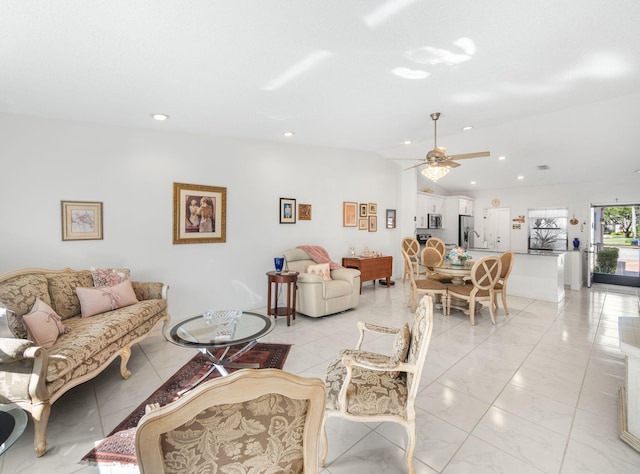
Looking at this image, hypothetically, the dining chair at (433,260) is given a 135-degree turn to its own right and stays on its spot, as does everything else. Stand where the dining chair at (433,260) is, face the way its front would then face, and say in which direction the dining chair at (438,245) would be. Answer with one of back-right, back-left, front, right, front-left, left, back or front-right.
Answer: right

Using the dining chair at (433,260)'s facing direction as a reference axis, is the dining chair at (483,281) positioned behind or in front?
in front

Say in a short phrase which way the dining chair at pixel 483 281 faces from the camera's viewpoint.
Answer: facing away from the viewer and to the left of the viewer

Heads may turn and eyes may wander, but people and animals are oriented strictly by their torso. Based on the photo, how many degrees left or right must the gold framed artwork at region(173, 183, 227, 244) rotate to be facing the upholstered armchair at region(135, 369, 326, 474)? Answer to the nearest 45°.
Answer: approximately 45° to its right

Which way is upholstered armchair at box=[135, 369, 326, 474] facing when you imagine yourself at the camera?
facing away from the viewer and to the left of the viewer

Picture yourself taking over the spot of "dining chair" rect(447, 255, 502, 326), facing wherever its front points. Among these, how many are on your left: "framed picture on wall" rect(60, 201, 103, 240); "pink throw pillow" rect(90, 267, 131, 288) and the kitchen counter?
2

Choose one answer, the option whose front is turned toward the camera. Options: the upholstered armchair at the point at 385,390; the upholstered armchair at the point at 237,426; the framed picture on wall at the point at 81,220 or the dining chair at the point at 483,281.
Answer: the framed picture on wall

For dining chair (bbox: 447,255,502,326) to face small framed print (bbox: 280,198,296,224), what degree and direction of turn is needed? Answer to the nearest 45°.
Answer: approximately 45° to its left

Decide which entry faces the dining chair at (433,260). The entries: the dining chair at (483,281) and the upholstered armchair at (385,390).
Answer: the dining chair at (483,281)

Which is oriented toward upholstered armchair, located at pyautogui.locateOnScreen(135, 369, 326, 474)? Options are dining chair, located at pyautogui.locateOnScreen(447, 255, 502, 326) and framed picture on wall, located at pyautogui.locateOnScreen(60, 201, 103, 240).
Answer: the framed picture on wall

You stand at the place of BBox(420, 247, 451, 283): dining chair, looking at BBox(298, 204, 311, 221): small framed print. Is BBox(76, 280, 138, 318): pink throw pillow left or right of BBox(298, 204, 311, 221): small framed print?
left

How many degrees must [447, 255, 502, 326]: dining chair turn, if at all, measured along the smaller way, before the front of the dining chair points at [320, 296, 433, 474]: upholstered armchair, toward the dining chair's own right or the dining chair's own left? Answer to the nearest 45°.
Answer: approximately 135° to the dining chair's own left

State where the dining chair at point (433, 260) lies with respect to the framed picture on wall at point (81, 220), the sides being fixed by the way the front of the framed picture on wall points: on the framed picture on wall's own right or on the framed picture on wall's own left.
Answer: on the framed picture on wall's own left

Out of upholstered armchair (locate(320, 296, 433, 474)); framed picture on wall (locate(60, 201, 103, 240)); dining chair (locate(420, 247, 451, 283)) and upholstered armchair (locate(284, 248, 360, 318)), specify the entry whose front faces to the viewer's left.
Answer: upholstered armchair (locate(320, 296, 433, 474))

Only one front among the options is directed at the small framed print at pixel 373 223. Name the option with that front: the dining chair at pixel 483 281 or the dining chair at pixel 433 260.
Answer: the dining chair at pixel 483 281

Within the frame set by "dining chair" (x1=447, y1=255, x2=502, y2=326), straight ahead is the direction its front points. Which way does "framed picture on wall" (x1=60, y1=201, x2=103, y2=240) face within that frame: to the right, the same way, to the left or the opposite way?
the opposite way

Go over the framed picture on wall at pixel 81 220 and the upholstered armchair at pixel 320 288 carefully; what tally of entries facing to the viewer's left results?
0

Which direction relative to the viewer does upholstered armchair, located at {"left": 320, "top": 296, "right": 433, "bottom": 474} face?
to the viewer's left
